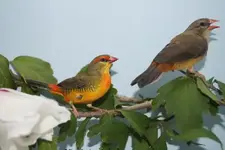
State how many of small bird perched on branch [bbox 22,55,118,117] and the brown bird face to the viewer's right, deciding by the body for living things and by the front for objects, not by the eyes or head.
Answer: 2

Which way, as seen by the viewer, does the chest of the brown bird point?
to the viewer's right

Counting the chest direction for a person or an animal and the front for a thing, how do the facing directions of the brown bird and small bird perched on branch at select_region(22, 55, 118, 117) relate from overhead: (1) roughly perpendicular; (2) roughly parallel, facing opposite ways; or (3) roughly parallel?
roughly parallel

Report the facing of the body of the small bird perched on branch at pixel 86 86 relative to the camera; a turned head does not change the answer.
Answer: to the viewer's right
